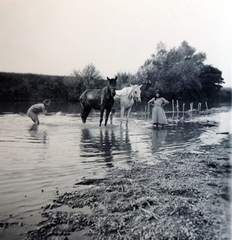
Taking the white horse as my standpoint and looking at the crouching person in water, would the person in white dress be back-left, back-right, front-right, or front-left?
back-left

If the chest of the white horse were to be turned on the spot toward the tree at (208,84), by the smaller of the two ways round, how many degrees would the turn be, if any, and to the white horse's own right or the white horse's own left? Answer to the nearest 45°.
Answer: approximately 90° to the white horse's own left

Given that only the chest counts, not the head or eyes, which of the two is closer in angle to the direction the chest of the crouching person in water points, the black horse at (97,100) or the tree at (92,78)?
the black horse

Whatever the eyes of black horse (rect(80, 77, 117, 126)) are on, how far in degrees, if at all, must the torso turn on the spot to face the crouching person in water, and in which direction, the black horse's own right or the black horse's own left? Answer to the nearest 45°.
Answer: approximately 135° to the black horse's own right

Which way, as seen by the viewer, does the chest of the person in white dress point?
toward the camera

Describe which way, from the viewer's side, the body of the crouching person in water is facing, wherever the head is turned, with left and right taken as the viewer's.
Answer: facing to the right of the viewer

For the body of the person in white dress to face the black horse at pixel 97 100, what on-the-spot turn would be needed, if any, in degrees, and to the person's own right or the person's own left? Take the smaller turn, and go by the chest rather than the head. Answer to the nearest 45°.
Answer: approximately 90° to the person's own right

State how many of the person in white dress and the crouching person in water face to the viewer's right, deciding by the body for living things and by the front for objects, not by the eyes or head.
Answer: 1

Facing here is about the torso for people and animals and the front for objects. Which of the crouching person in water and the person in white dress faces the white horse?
the crouching person in water

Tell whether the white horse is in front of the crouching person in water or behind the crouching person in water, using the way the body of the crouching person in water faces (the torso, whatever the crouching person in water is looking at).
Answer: in front
